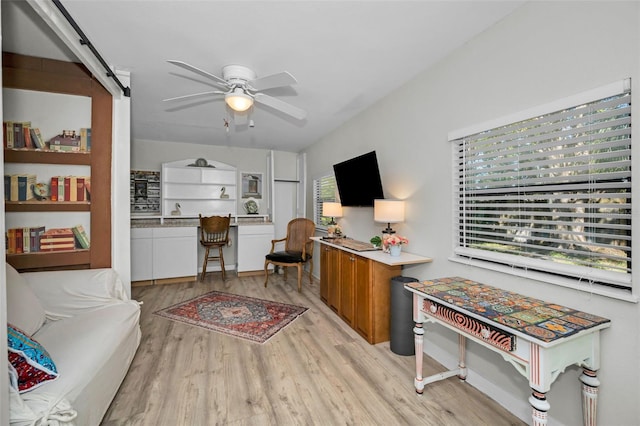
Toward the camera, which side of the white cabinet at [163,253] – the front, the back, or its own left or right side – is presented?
front

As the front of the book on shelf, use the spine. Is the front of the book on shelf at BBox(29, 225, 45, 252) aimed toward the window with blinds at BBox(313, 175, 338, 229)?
no

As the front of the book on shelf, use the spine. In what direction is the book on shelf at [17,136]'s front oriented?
toward the camera

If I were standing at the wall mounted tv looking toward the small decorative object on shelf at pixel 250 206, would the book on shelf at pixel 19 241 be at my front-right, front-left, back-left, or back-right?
front-left

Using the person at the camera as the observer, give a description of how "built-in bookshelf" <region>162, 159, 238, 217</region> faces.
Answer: facing the viewer

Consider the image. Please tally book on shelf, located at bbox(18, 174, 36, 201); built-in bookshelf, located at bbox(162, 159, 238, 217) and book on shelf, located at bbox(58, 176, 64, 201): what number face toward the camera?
3

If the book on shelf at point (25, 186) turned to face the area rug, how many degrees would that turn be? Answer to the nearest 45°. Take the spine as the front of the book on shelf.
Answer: approximately 90° to its left

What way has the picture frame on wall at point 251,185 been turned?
toward the camera

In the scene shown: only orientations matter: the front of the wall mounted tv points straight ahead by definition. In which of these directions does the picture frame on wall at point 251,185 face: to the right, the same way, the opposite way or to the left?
to the left

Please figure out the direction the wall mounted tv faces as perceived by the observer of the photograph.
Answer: facing the viewer and to the left of the viewer

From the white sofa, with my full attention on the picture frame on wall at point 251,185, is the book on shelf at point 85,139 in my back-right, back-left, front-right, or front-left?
front-left

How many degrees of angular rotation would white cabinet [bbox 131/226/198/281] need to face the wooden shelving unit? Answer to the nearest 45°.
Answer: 0° — it already faces it

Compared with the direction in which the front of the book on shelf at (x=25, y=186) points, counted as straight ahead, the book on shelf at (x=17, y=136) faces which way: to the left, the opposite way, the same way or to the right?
the same way

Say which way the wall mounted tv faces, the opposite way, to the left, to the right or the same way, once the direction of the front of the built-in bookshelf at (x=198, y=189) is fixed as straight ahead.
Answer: to the right
